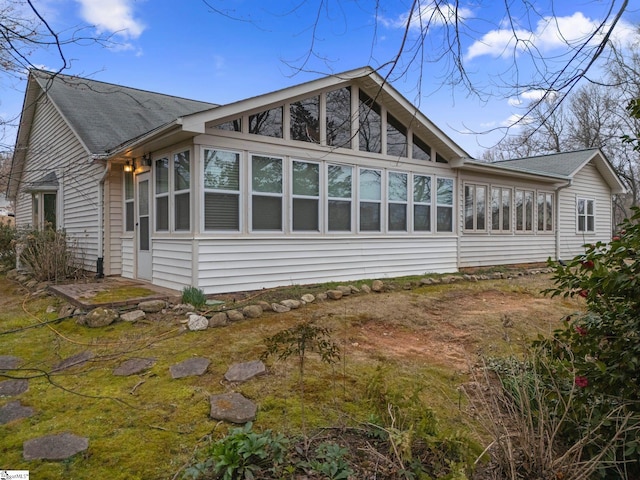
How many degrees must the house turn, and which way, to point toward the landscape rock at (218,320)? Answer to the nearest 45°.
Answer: approximately 45° to its right

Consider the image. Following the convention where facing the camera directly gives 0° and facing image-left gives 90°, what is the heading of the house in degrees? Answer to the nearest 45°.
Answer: approximately 315°

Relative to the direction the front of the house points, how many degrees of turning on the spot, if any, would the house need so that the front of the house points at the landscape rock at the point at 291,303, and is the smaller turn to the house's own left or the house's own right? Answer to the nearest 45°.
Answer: approximately 45° to the house's own right

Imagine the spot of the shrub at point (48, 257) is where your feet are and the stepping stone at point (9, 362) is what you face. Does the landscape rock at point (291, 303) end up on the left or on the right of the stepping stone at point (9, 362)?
left

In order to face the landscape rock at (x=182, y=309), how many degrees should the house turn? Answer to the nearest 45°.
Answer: approximately 45° to its right

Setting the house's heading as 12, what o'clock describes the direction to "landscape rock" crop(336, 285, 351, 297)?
The landscape rock is roughly at 12 o'clock from the house.

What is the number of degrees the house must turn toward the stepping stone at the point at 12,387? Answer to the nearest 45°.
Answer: approximately 45° to its right

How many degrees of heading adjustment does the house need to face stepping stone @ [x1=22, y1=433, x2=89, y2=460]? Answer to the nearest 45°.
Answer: approximately 45° to its right
